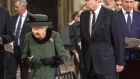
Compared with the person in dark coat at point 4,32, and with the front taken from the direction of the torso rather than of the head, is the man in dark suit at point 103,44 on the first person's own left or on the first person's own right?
on the first person's own left

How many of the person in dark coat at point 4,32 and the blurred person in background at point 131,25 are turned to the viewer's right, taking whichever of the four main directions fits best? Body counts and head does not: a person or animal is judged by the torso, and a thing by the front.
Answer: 0

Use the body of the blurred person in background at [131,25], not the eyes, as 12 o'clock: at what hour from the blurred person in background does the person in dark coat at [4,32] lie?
The person in dark coat is roughly at 2 o'clock from the blurred person in background.

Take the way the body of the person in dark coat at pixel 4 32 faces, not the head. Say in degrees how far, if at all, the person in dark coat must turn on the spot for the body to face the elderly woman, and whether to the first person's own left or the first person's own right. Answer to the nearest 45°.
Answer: approximately 90° to the first person's own left

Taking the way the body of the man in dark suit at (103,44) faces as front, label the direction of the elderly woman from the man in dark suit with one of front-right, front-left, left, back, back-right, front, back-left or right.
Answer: front-right

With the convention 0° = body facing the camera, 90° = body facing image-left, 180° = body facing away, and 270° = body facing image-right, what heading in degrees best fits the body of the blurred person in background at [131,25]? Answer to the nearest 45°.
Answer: approximately 0°

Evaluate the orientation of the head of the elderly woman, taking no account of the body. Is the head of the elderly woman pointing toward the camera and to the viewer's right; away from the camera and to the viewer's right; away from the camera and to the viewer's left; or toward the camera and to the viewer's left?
toward the camera and to the viewer's left
